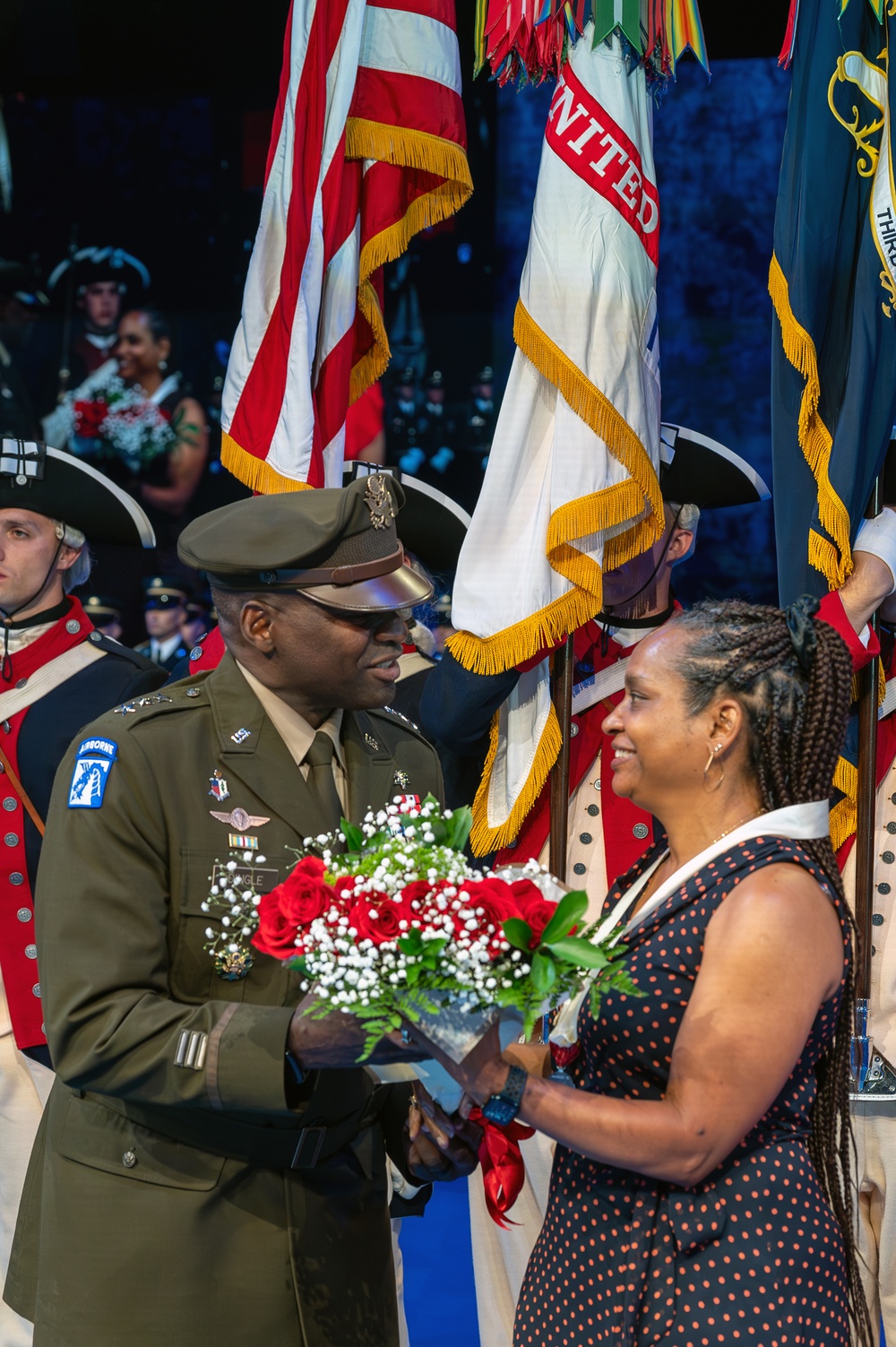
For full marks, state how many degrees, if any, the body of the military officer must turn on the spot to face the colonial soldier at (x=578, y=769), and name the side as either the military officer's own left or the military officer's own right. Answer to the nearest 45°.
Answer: approximately 90° to the military officer's own left

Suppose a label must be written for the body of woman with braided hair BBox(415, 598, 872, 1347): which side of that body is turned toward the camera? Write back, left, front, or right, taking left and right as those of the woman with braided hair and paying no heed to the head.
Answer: left

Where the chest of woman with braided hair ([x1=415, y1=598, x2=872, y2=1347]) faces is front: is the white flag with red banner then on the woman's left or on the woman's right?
on the woman's right

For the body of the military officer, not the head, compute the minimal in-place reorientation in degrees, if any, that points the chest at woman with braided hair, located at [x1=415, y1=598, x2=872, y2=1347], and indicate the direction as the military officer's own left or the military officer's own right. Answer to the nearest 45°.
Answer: approximately 45° to the military officer's own left

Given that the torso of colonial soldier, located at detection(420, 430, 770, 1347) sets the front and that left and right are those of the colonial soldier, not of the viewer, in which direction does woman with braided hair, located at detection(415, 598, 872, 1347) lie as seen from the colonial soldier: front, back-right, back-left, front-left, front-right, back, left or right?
front-left

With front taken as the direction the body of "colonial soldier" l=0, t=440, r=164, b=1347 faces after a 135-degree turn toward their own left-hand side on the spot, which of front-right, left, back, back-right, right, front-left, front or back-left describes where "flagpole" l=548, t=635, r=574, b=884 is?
front-right

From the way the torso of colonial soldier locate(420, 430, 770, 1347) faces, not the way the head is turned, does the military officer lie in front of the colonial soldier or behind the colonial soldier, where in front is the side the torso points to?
in front

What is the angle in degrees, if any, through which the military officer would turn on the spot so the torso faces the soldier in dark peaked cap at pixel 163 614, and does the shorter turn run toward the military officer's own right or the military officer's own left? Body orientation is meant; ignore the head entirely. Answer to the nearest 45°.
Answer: approximately 135° to the military officer's own left

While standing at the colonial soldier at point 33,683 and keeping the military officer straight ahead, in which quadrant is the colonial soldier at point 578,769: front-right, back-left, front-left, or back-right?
front-left

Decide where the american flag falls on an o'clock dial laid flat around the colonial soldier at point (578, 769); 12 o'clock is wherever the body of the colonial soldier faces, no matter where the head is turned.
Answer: The american flag is roughly at 3 o'clock from the colonial soldier.

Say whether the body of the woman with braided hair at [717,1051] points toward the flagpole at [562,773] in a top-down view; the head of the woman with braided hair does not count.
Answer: no

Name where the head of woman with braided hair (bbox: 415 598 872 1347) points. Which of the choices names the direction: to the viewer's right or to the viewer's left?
to the viewer's left

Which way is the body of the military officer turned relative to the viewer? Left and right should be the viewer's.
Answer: facing the viewer and to the right of the viewer

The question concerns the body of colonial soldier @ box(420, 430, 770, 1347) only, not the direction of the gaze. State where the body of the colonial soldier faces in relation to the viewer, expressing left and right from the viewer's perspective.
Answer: facing the viewer and to the left of the viewer

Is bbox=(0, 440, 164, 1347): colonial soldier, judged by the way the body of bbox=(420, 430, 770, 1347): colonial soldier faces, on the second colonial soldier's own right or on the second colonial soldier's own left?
on the second colonial soldier's own right

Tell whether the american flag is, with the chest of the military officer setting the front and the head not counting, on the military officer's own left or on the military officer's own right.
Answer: on the military officer's own left

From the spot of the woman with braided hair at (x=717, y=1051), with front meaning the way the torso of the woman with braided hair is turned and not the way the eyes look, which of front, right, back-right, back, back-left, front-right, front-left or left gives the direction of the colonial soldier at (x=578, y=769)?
right
